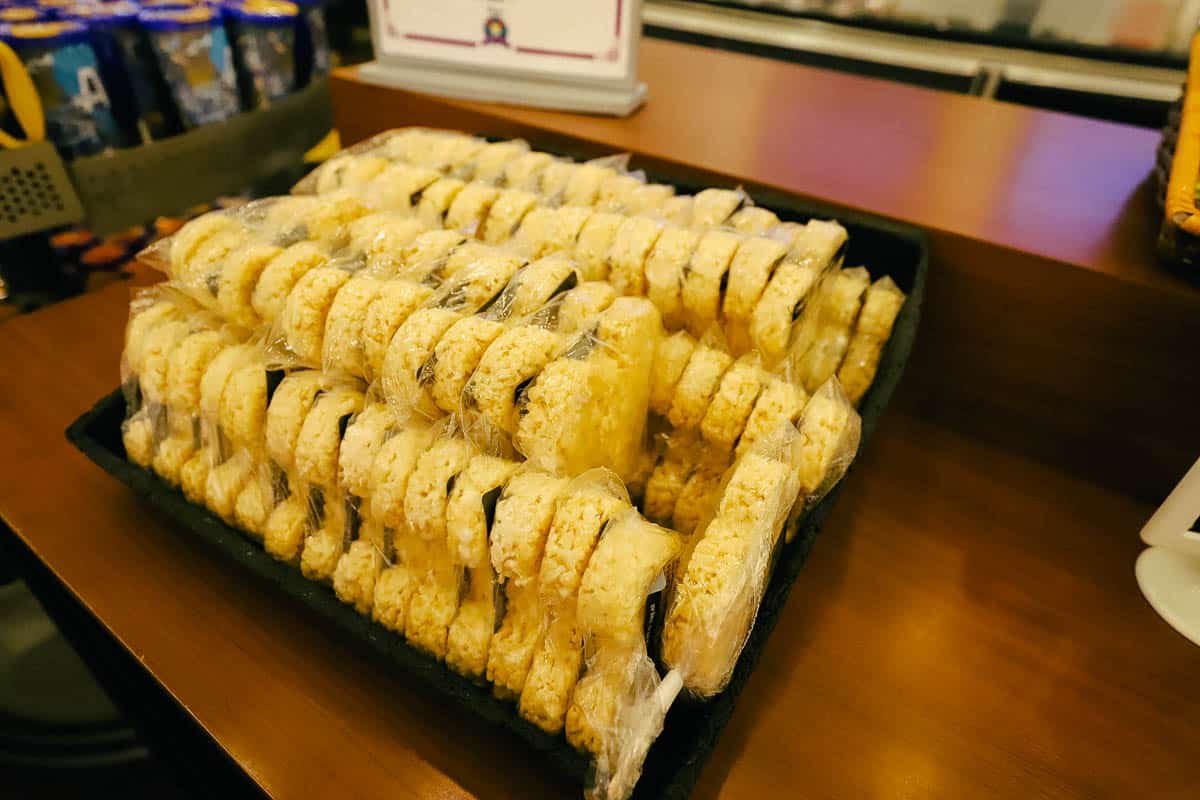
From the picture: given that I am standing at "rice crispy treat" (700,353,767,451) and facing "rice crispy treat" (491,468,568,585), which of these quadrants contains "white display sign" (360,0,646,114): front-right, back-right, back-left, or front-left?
back-right

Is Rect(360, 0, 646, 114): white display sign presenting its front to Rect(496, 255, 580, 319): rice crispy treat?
yes

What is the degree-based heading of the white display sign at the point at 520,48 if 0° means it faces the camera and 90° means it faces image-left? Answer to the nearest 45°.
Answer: approximately 0°

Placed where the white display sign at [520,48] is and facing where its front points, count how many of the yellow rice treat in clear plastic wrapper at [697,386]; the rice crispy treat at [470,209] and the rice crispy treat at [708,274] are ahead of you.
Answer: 3

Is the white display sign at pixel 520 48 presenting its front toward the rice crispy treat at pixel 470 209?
yes

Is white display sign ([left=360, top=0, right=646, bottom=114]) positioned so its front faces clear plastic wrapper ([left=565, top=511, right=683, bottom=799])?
yes

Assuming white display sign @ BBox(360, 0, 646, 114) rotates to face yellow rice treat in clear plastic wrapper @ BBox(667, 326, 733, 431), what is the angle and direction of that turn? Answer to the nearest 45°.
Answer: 0° — it already faces it

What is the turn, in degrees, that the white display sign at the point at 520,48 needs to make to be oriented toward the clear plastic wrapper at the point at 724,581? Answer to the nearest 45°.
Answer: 0° — it already faces it

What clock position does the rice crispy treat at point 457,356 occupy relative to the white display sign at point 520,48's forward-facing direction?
The rice crispy treat is roughly at 12 o'clock from the white display sign.

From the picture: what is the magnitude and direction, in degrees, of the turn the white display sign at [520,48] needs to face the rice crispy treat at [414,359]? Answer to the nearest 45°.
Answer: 0° — it already faces it

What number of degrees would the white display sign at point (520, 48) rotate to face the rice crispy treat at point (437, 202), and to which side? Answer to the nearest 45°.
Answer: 0° — it already faces it
